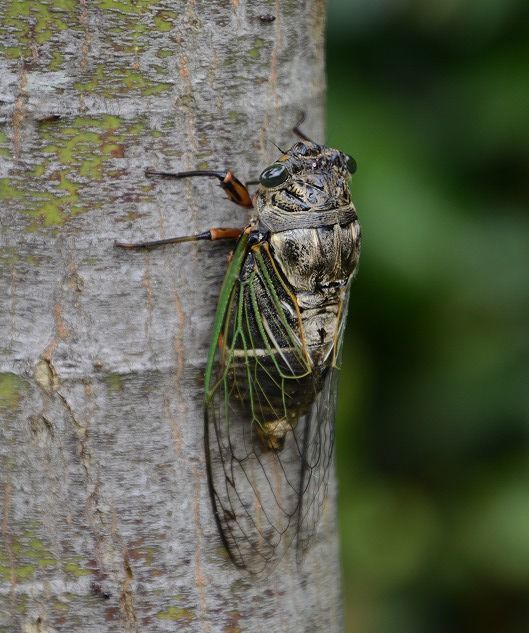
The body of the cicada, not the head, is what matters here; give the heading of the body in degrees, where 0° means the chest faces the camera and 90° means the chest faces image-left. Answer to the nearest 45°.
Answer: approximately 180°
